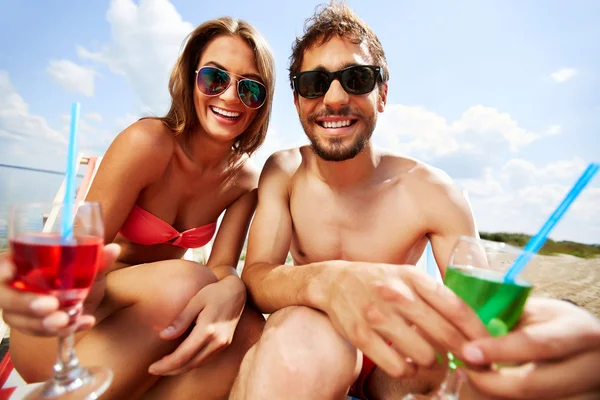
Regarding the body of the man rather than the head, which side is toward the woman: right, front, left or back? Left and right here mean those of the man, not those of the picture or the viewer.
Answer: right

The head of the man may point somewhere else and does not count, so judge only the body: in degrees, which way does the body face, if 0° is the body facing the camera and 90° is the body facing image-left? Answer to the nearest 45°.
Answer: approximately 0°

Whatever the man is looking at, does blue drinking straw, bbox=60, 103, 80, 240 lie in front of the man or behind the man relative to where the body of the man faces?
in front
